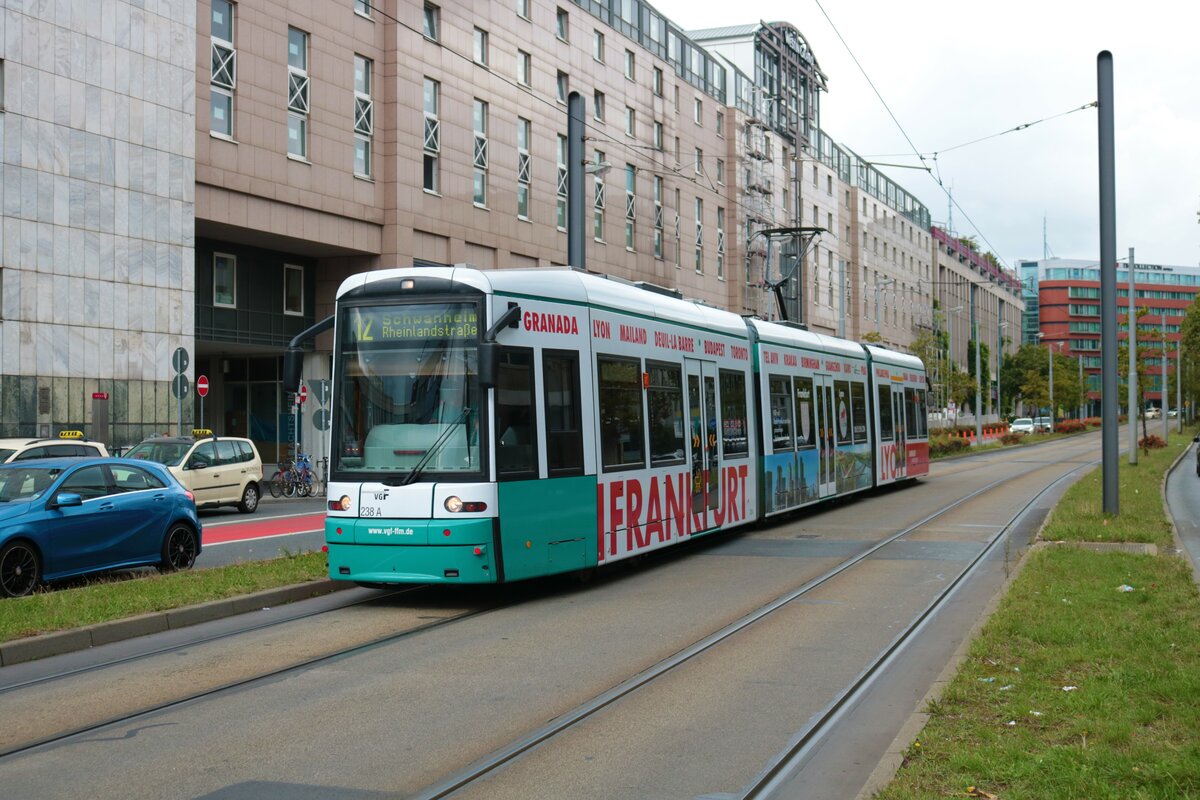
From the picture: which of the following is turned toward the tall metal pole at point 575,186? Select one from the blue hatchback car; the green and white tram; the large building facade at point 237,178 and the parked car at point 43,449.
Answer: the large building facade

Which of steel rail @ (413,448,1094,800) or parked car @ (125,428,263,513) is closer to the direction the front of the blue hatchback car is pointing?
the steel rail

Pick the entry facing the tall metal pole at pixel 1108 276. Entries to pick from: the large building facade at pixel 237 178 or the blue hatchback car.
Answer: the large building facade

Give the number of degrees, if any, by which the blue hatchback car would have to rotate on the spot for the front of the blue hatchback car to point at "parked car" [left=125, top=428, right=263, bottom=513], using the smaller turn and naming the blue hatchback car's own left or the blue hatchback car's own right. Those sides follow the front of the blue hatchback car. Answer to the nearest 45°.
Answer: approximately 135° to the blue hatchback car's own right

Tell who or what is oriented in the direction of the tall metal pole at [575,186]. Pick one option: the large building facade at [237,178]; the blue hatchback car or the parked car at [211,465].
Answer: the large building facade

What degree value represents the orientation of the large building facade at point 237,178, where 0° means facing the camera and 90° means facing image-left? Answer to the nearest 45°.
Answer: approximately 315°

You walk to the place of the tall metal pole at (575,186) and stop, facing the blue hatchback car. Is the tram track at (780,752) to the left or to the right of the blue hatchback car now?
left
